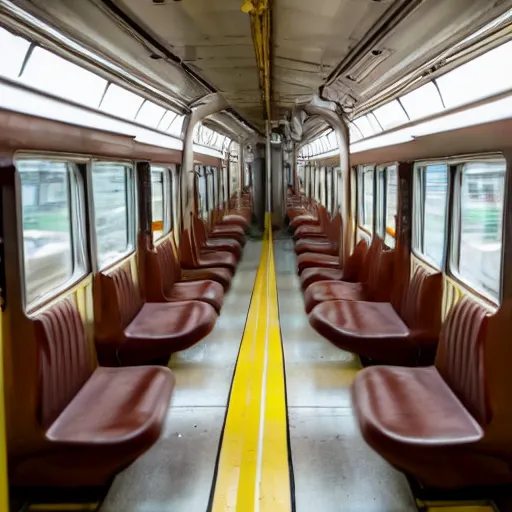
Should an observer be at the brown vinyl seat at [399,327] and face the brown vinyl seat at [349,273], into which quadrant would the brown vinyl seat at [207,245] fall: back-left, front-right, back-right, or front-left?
front-left

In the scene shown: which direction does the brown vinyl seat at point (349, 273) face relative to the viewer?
to the viewer's left

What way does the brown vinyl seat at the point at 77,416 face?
to the viewer's right

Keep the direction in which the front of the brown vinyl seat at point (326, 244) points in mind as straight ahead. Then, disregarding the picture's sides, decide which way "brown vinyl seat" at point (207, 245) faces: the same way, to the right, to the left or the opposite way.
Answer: the opposite way

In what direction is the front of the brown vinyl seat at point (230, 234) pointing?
to the viewer's right

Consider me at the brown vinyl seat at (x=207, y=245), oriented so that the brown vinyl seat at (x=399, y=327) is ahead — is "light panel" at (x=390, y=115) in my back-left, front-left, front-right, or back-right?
front-left

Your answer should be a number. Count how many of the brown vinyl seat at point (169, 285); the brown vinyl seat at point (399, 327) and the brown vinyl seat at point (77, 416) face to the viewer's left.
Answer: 1

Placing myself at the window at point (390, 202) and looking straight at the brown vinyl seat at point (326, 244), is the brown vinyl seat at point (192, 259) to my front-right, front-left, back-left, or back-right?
front-left

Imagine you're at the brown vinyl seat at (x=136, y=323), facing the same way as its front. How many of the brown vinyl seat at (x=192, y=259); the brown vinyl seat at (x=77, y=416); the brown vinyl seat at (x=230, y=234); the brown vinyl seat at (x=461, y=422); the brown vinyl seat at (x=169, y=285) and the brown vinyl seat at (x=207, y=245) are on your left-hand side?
4

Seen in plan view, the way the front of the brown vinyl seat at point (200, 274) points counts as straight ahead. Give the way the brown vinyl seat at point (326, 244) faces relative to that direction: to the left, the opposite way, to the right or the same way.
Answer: the opposite way

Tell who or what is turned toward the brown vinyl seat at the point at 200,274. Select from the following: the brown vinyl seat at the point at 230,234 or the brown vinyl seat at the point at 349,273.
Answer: the brown vinyl seat at the point at 349,273

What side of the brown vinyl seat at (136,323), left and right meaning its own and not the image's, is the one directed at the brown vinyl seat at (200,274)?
left

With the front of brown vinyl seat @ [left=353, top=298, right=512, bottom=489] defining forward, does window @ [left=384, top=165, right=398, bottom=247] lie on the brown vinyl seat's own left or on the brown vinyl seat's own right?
on the brown vinyl seat's own right

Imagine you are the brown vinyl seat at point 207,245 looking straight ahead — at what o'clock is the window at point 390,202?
The window is roughly at 2 o'clock from the brown vinyl seat.

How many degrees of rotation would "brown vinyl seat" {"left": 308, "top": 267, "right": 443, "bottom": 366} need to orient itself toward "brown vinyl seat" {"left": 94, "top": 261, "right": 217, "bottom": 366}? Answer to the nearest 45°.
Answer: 0° — it already faces it

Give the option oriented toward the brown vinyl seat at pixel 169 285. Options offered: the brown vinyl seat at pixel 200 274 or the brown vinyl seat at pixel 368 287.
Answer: the brown vinyl seat at pixel 368 287

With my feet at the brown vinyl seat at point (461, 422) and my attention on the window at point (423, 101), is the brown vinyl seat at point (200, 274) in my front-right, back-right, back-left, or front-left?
front-left

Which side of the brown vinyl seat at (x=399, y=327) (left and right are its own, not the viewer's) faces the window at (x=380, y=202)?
right

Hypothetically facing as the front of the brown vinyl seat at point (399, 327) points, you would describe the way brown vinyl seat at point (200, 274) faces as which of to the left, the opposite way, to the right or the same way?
the opposite way

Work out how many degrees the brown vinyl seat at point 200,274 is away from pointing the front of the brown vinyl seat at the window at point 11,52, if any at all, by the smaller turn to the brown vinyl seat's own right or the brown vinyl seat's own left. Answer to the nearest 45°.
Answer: approximately 90° to the brown vinyl seat's own right

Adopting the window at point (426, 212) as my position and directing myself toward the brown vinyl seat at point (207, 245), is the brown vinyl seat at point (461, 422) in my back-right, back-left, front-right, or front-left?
back-left

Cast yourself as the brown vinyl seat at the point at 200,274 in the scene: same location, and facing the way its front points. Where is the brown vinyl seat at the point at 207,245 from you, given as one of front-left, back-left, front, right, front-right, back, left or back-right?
left
